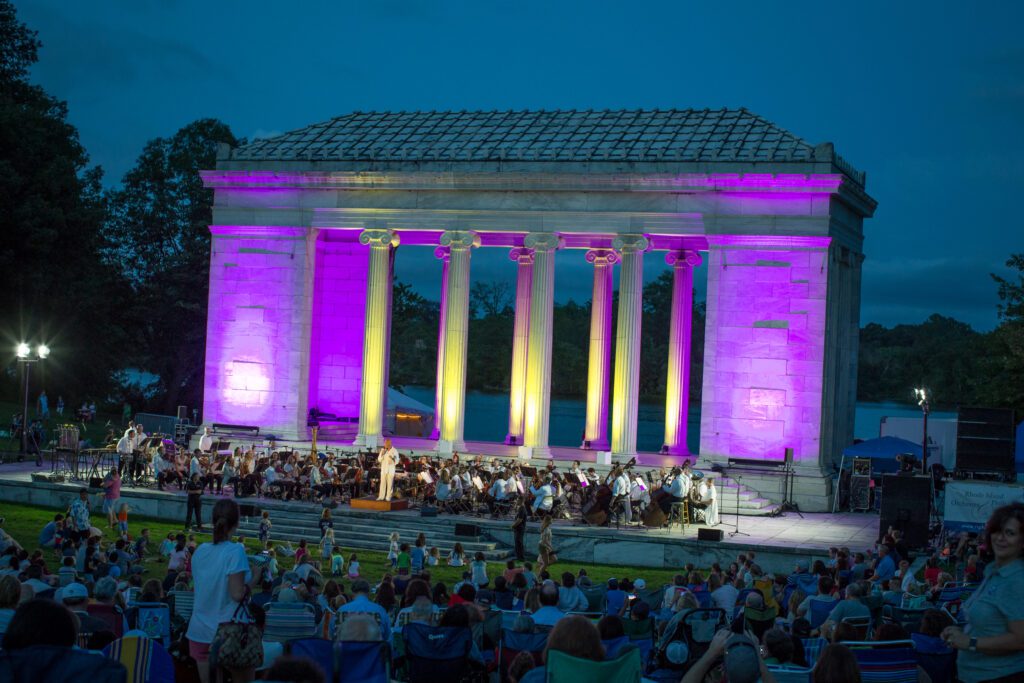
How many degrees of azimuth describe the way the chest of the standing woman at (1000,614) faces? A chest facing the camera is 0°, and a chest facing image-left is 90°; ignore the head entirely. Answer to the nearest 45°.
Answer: approximately 45°

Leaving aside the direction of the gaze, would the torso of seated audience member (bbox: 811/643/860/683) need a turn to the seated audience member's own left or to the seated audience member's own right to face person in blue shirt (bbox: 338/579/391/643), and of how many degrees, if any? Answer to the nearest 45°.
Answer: approximately 45° to the seated audience member's own left

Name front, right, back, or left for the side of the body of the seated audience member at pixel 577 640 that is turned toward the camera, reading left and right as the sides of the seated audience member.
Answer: back

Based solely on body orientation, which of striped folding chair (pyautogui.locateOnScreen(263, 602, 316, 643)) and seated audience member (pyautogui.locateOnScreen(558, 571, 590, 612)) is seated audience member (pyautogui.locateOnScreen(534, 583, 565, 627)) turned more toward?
the seated audience member

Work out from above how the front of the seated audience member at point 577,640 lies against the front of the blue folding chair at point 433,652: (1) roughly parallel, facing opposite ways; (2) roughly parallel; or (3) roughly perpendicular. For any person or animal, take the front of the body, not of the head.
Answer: roughly parallel

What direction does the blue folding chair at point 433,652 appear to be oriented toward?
away from the camera

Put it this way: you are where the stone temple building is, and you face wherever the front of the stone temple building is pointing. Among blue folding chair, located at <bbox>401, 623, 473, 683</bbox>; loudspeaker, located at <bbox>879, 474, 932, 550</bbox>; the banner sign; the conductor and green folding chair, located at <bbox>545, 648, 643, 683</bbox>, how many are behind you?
0

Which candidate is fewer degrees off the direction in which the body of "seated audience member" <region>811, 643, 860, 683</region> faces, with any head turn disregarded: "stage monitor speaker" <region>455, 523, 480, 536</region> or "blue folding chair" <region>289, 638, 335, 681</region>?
the stage monitor speaker

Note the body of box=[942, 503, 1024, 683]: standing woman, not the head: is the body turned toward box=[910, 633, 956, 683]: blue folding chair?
no

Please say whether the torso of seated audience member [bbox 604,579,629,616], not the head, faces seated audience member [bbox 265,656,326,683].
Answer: no

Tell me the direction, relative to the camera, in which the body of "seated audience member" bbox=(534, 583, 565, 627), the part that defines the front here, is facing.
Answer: away from the camera

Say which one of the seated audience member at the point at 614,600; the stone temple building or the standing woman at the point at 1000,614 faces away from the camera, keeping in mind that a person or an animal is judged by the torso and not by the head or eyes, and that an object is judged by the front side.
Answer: the seated audience member

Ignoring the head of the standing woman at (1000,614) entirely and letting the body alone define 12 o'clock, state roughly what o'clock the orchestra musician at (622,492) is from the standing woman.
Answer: The orchestra musician is roughly at 4 o'clock from the standing woman.

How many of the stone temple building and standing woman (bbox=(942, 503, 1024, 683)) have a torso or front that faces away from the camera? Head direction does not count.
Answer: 0

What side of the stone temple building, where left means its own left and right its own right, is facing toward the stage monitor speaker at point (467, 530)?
front

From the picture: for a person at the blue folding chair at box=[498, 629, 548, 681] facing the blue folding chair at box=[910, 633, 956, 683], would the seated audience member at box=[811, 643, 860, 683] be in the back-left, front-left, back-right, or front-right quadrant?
front-right

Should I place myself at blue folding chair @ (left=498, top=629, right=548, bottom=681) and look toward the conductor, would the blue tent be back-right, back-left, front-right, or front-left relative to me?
front-right

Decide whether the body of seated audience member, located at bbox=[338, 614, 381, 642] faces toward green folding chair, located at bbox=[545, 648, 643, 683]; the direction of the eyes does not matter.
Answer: no

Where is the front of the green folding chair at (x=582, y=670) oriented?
away from the camera

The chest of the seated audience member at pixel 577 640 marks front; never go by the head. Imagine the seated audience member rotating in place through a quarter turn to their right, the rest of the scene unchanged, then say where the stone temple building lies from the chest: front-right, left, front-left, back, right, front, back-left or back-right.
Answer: left
